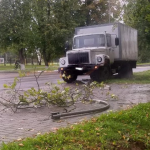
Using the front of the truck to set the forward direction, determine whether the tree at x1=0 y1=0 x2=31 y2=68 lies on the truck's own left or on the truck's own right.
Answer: on the truck's own right

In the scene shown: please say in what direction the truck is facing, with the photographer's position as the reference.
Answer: facing the viewer and to the left of the viewer
